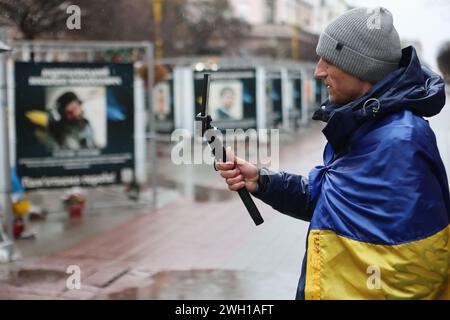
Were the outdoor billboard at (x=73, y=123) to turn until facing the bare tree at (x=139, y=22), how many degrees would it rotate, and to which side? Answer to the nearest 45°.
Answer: approximately 180°

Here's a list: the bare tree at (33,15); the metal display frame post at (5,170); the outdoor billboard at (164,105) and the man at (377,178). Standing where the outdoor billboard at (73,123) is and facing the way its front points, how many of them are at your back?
2

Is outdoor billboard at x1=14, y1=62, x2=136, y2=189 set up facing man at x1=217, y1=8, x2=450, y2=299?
yes

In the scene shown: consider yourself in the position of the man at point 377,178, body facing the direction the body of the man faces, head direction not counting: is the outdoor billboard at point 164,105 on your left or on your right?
on your right

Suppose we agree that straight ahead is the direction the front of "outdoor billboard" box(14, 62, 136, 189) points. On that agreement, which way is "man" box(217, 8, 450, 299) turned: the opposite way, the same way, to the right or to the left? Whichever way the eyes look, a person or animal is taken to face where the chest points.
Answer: to the right

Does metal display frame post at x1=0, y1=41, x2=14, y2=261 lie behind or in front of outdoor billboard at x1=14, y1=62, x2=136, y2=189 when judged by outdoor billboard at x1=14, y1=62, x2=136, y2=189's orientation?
in front

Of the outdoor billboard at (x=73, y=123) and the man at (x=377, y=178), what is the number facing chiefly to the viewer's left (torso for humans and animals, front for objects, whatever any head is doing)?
1

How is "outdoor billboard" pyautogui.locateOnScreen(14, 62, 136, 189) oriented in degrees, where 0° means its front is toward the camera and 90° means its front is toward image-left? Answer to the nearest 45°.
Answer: approximately 0°

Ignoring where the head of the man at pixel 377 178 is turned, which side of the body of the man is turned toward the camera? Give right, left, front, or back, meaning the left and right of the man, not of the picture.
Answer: left

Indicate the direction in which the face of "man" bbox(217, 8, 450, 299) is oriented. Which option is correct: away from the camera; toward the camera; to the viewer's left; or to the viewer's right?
to the viewer's left
